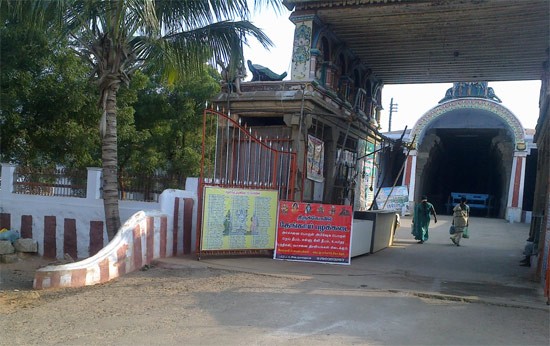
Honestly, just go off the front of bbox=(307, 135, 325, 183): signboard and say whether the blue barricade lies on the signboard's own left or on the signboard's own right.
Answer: on the signboard's own left

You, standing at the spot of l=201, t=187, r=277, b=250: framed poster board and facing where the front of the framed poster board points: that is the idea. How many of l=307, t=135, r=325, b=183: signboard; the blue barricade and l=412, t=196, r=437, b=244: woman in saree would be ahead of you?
0

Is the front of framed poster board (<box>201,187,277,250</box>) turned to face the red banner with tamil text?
no

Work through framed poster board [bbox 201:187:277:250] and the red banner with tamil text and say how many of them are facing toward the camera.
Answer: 2

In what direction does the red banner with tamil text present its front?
toward the camera

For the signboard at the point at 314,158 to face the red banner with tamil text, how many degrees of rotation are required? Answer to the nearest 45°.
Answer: approximately 45° to its right

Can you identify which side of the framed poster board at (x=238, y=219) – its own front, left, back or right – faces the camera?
front

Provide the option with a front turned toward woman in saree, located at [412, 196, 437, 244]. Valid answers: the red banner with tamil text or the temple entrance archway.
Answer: the temple entrance archway

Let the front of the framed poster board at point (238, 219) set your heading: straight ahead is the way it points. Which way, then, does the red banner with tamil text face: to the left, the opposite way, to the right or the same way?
the same way

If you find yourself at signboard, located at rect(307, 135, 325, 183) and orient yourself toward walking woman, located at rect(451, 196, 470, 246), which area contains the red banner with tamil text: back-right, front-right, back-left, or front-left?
back-right

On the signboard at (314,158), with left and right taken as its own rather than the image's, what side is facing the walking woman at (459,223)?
left

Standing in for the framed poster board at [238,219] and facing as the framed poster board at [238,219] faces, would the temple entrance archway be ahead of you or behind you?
behind

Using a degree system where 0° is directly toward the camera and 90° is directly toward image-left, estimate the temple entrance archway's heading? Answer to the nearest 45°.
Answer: approximately 0°
